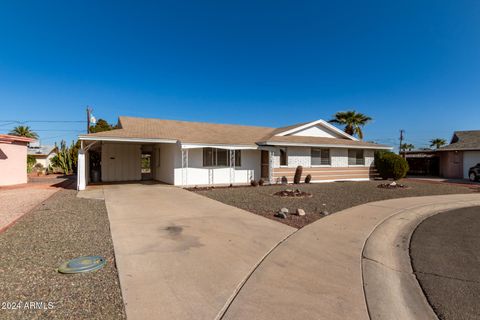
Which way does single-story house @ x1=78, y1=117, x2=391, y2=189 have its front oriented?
toward the camera

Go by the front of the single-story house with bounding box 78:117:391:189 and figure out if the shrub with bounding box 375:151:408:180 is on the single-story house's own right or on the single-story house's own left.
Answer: on the single-story house's own left

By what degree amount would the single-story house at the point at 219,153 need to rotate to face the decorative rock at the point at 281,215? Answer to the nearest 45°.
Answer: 0° — it already faces it

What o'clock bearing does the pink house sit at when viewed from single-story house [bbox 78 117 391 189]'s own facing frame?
The pink house is roughly at 3 o'clock from the single-story house.

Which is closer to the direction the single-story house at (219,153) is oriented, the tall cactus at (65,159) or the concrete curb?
the concrete curb

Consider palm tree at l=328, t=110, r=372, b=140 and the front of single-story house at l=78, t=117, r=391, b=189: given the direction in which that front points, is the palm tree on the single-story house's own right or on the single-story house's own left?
on the single-story house's own left

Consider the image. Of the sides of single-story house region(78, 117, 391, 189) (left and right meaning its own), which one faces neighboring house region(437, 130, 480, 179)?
left

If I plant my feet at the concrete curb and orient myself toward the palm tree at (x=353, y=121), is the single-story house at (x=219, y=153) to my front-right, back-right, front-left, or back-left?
front-left

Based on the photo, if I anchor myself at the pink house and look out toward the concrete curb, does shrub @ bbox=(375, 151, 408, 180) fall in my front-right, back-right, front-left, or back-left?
front-left

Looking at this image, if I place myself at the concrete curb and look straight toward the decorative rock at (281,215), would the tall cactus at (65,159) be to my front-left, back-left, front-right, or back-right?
front-left

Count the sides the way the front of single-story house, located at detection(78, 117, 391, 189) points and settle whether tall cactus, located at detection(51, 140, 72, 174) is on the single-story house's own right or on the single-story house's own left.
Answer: on the single-story house's own right

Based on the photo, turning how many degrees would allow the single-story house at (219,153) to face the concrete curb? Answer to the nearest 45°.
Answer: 0° — it already faces it

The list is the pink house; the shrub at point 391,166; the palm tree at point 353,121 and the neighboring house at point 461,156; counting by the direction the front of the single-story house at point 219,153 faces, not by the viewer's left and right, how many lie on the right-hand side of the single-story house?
1

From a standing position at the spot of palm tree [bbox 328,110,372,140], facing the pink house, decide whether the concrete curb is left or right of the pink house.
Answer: left

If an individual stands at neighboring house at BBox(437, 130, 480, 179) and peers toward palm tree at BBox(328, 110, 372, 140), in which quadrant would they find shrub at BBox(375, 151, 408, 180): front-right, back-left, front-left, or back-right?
front-left

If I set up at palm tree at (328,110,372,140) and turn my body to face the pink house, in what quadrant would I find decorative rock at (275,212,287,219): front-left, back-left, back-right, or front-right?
front-left

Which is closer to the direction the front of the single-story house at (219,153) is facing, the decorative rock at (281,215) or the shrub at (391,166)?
the decorative rock
